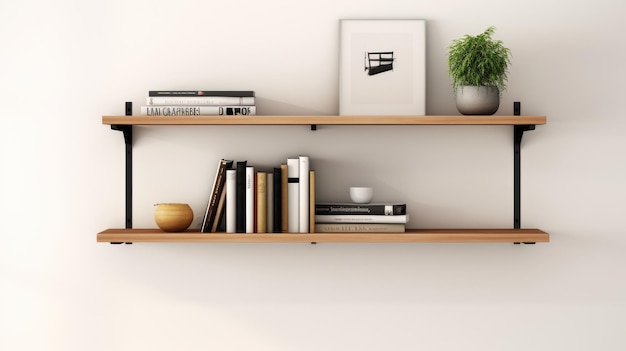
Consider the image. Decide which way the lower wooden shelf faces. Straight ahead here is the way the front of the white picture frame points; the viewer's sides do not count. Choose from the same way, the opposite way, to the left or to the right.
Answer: the same way

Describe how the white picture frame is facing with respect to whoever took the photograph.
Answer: facing the viewer

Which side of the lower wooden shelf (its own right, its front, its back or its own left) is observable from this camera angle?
front

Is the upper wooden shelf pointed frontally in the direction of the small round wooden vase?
no

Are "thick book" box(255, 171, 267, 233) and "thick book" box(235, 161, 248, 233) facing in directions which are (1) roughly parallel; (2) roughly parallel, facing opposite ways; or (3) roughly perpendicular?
roughly parallel

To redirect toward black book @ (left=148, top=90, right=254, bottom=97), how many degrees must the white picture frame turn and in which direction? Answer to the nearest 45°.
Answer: approximately 90° to its right
